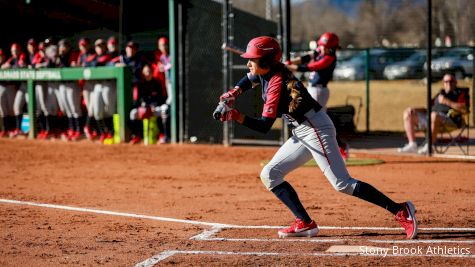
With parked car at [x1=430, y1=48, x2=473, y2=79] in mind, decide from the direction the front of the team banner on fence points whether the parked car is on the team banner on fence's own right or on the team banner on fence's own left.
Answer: on the team banner on fence's own left

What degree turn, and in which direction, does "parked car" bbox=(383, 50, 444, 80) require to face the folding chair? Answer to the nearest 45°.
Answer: approximately 45° to its left

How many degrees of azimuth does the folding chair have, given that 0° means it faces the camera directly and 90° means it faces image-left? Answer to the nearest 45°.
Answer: approximately 45°

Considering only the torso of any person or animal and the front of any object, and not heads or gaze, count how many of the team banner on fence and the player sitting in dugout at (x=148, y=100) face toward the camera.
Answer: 2
